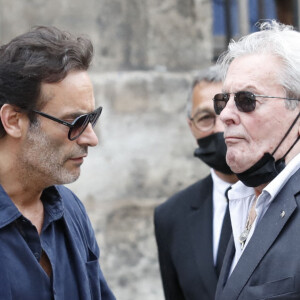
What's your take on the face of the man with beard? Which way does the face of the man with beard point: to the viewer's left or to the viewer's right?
to the viewer's right

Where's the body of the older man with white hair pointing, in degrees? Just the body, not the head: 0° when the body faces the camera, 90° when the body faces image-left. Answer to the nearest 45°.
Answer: approximately 45°

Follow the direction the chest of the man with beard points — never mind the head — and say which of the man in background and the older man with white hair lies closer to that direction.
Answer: the older man with white hair

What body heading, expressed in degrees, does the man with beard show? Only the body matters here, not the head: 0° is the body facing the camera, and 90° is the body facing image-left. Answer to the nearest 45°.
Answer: approximately 315°

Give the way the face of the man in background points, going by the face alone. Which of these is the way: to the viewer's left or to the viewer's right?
to the viewer's left

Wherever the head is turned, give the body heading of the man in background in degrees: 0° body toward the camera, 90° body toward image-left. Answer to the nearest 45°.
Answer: approximately 0°

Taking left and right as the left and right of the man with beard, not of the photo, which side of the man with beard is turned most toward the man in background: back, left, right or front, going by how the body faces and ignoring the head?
left

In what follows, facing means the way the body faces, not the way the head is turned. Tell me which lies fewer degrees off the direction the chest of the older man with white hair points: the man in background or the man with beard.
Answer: the man with beard
